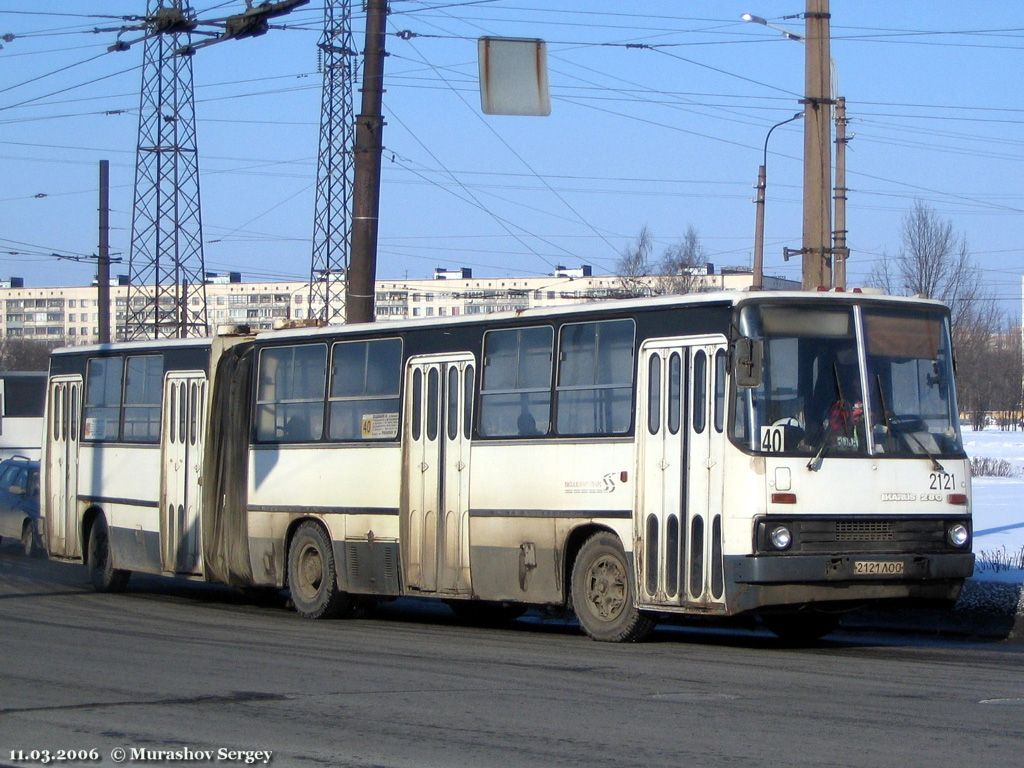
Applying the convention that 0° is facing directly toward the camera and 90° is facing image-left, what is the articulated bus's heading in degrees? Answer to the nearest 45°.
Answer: approximately 315°

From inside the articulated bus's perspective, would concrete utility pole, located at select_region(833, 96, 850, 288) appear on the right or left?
on its left

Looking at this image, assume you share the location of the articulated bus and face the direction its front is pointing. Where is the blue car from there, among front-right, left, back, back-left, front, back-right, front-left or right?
back
